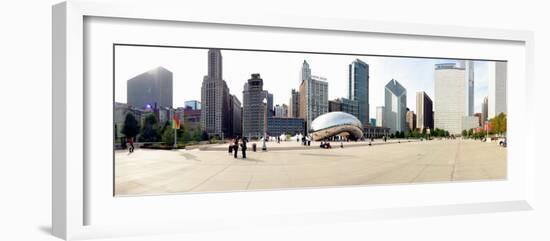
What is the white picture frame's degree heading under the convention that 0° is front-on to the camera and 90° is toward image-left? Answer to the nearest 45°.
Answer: approximately 315°
